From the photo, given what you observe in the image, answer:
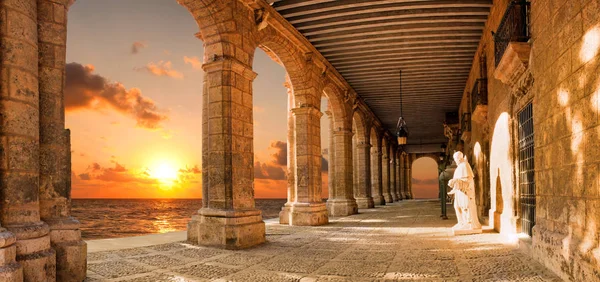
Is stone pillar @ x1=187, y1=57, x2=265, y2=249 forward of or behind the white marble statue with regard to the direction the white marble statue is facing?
forward

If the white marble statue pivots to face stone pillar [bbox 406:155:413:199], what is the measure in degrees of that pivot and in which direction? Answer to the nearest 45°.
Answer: approximately 135° to its right

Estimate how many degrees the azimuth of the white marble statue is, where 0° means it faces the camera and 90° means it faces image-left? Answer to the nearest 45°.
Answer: approximately 45°

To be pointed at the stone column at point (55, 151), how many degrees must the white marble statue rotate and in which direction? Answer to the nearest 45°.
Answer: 0° — it already faces it

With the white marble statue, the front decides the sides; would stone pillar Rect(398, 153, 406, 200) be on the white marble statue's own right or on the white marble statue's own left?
on the white marble statue's own right

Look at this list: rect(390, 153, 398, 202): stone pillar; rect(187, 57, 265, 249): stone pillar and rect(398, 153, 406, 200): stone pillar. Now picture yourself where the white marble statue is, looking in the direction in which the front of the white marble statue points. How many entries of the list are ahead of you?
1

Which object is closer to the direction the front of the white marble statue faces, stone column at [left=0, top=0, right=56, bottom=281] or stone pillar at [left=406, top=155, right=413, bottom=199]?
the stone column

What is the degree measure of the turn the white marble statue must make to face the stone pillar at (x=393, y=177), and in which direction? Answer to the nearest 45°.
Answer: approximately 135° to its right

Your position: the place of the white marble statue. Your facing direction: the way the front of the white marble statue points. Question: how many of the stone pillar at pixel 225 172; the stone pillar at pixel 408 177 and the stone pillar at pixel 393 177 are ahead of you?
1
